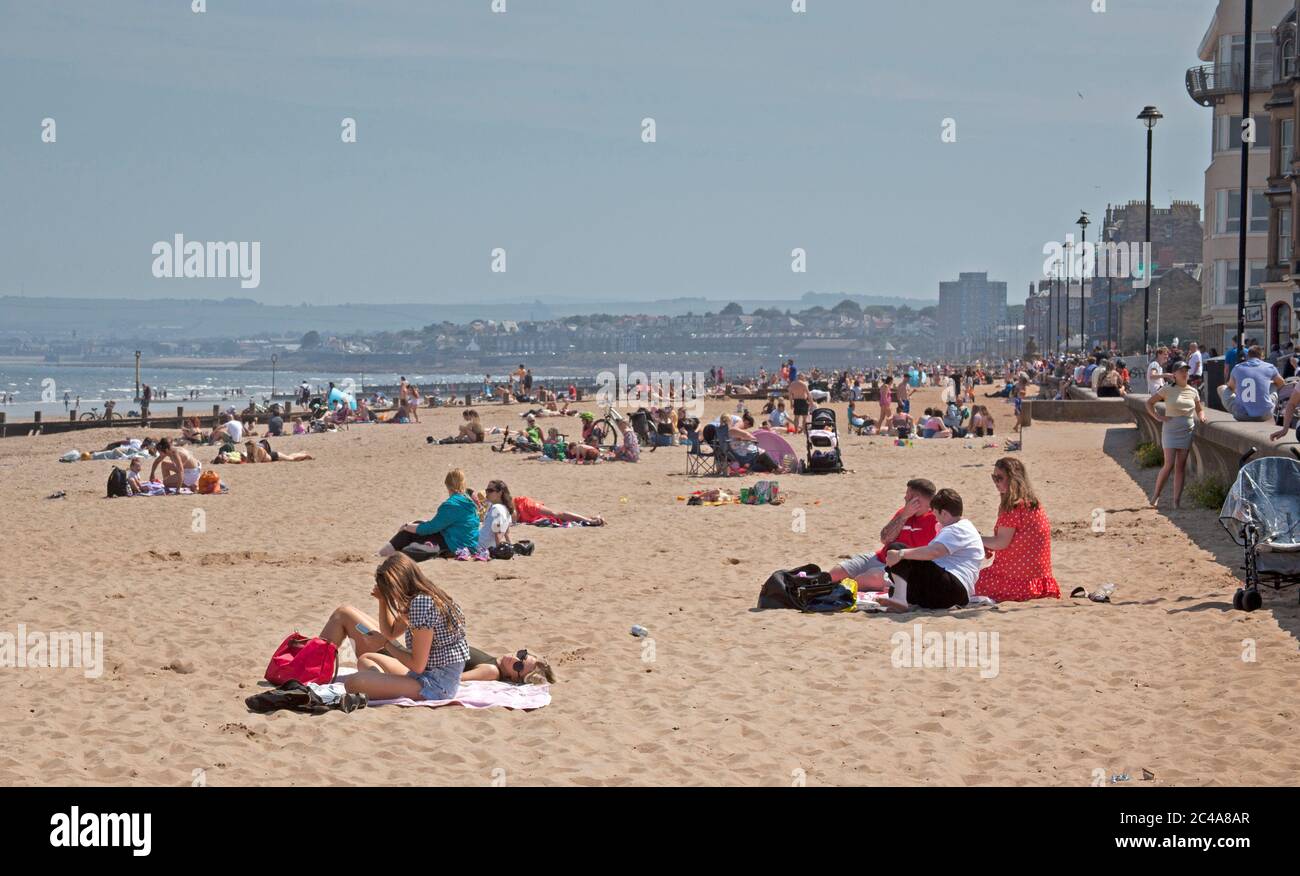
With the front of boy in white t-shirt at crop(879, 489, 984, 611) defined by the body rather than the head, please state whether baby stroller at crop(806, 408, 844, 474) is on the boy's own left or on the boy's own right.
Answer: on the boy's own right

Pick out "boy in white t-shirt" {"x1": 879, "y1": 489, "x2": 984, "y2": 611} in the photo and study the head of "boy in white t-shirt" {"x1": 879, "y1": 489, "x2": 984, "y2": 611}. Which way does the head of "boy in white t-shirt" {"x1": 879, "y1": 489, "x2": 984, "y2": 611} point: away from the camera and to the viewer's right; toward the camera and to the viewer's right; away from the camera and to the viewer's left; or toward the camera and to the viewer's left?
away from the camera and to the viewer's left

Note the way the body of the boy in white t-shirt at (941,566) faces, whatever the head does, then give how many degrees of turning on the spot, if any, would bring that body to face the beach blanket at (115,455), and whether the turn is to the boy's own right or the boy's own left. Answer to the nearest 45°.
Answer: approximately 45° to the boy's own right

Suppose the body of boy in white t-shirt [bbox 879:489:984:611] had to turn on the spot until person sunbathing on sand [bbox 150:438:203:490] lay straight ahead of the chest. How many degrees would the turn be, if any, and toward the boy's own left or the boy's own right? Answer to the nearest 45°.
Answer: approximately 45° to the boy's own right

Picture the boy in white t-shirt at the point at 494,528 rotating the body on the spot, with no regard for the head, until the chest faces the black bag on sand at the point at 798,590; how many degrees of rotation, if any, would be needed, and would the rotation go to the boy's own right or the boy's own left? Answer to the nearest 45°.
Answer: approximately 135° to the boy's own left

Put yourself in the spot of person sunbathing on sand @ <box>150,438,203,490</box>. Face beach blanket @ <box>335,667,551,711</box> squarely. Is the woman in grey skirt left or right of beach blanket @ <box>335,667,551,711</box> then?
left

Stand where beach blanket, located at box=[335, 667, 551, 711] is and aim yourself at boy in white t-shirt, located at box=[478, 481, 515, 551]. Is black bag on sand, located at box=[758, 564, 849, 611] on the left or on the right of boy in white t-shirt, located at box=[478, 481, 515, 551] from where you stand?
right

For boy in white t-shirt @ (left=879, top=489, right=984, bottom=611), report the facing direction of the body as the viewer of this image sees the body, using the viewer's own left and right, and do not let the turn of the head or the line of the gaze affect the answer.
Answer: facing to the left of the viewer

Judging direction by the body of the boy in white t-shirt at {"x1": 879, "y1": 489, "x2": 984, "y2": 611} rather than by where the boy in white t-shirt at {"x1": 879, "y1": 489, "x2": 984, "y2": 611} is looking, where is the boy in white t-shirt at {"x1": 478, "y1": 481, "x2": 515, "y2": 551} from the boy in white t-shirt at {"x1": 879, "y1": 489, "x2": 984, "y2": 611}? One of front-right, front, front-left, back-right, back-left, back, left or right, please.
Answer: front-right
